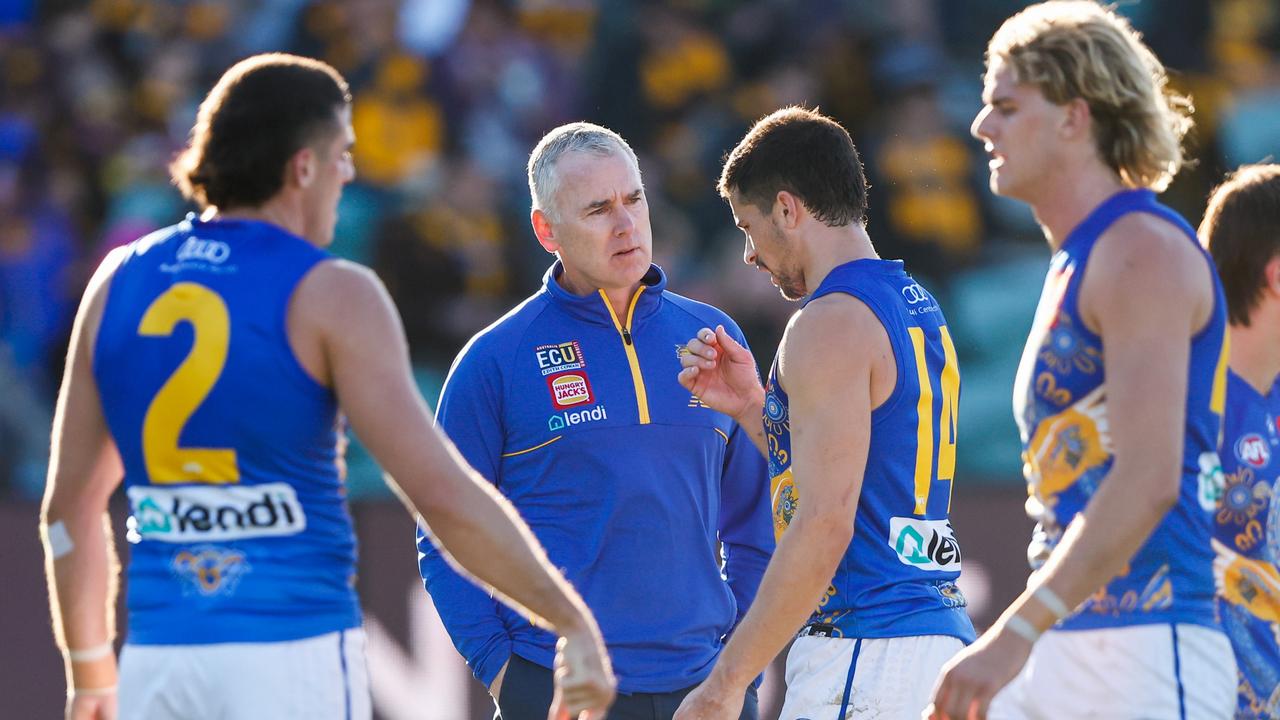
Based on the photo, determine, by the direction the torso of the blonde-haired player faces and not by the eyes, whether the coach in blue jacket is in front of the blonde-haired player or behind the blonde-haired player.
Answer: in front

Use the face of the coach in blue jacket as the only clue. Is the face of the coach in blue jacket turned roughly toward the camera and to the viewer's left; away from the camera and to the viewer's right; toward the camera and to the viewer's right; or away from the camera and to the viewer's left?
toward the camera and to the viewer's right

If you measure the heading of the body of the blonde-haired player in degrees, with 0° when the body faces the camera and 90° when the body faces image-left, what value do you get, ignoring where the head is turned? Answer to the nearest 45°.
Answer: approximately 90°

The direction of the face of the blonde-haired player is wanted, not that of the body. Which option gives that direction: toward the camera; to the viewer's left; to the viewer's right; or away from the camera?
to the viewer's left
